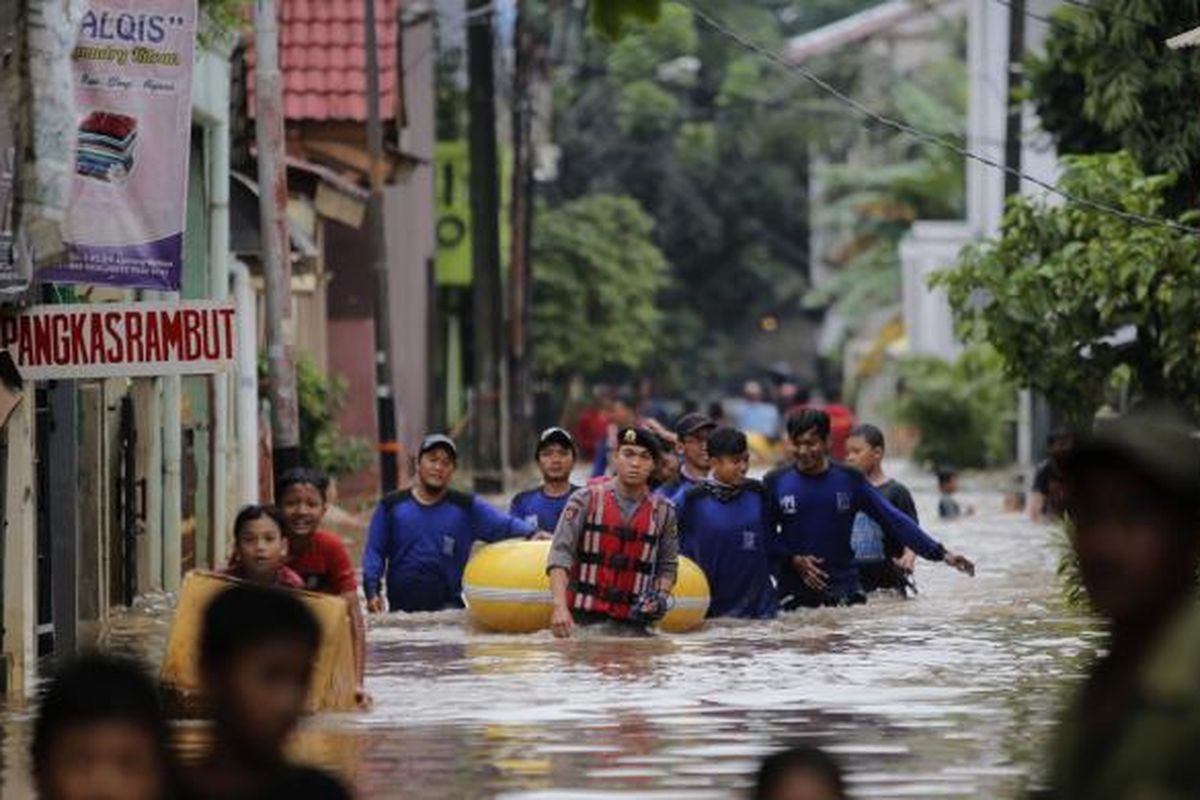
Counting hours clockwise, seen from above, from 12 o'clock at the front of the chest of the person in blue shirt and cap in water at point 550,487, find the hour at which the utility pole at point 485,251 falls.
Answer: The utility pole is roughly at 6 o'clock from the person in blue shirt and cap in water.

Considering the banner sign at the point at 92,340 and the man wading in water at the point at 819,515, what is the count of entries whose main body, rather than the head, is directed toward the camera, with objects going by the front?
2

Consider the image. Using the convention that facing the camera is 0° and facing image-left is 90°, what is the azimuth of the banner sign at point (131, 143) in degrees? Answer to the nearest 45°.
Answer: approximately 0°

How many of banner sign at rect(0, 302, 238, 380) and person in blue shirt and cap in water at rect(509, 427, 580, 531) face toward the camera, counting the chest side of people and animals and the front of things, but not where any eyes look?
2
